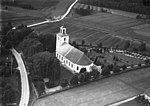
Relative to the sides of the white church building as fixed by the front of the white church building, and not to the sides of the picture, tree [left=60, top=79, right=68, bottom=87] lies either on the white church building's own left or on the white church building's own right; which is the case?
on the white church building's own left

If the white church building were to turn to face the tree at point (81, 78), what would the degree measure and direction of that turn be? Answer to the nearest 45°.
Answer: approximately 135° to its left

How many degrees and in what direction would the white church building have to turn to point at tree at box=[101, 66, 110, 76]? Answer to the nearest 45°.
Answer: approximately 180°

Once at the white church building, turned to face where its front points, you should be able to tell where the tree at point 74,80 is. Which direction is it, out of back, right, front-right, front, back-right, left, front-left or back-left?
back-left

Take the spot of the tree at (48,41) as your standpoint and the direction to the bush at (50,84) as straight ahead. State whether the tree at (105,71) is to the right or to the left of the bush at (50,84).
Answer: left

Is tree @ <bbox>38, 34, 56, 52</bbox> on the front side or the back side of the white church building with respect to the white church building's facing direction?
on the front side

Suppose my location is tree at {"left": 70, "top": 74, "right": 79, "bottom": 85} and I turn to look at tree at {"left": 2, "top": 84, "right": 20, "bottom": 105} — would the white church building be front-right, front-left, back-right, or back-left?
back-right

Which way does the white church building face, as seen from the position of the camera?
facing away from the viewer and to the left of the viewer

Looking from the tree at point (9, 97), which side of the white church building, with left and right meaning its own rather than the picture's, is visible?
left
